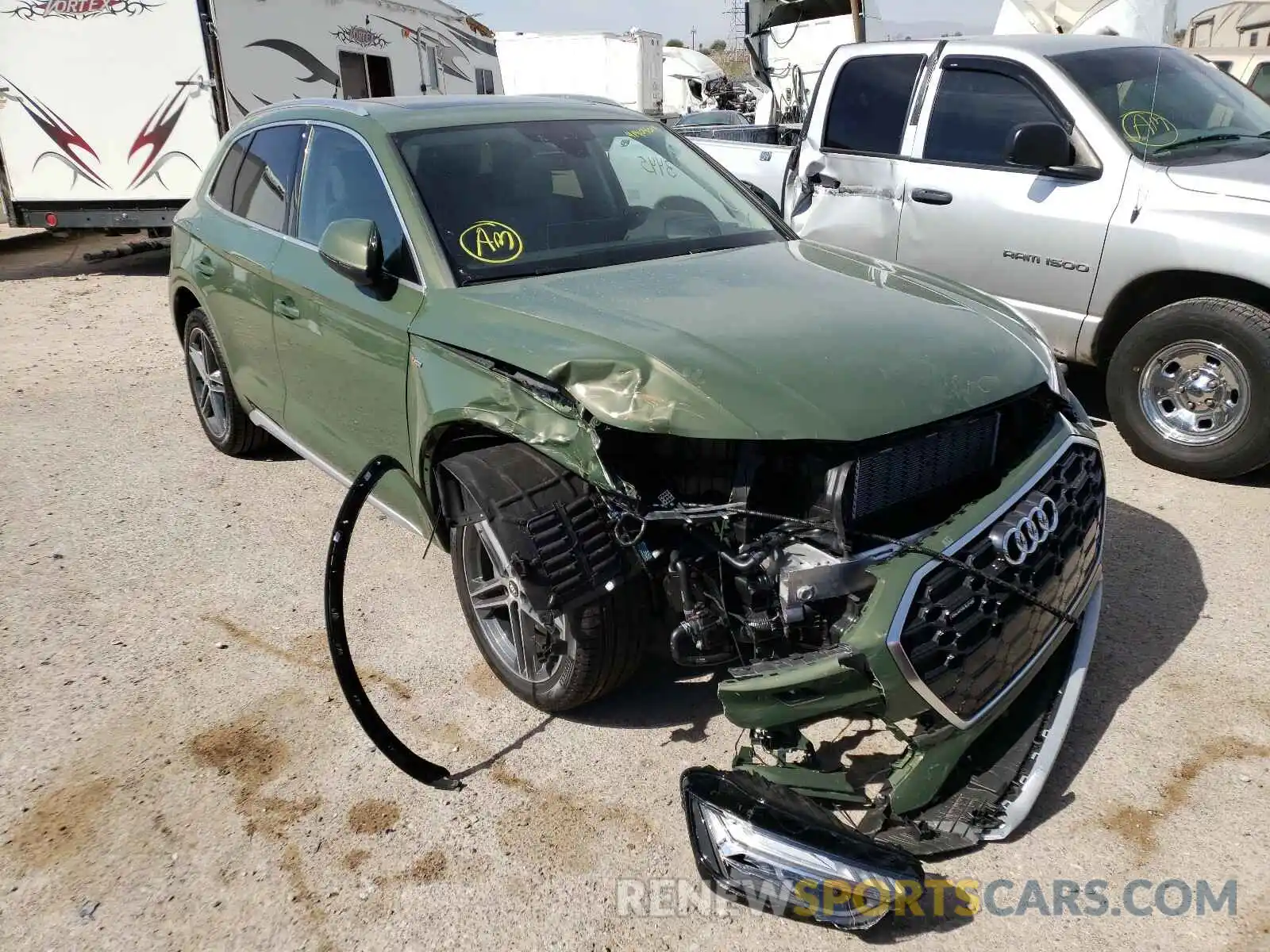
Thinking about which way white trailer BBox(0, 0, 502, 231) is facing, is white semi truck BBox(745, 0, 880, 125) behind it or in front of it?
in front

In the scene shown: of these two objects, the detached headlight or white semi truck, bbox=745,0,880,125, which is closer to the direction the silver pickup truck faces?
the detached headlight

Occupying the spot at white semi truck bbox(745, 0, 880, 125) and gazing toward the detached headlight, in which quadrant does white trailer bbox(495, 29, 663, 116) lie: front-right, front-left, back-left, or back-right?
back-right

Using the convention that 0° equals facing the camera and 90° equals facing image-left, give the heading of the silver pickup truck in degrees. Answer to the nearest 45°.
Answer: approximately 315°

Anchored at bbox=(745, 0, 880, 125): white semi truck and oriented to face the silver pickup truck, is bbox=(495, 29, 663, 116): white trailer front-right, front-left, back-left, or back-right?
back-right

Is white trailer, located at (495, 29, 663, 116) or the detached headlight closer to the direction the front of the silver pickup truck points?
the detached headlight

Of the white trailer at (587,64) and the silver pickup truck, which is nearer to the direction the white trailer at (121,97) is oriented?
the white trailer

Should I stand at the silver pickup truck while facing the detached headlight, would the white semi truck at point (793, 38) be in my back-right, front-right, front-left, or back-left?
back-right

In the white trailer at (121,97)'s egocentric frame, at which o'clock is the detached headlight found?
The detached headlight is roughly at 4 o'clock from the white trailer.
